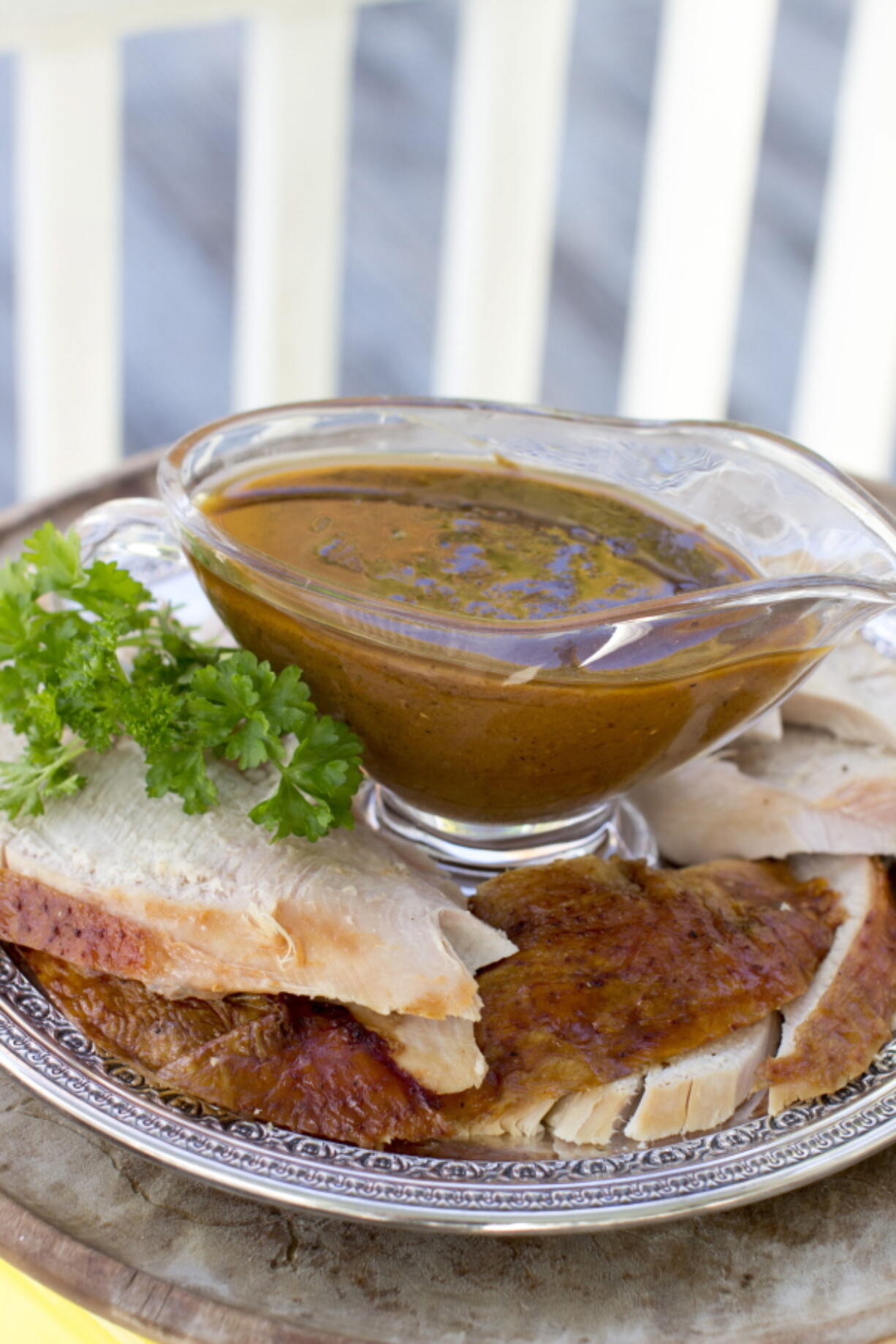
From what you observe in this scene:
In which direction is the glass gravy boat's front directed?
to the viewer's right
